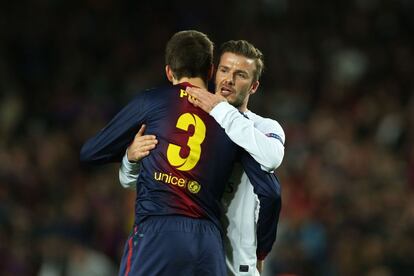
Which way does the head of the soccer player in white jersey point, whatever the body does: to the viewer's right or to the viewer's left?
to the viewer's left

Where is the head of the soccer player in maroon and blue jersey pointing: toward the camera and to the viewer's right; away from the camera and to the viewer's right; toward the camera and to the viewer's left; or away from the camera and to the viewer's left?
away from the camera and to the viewer's right

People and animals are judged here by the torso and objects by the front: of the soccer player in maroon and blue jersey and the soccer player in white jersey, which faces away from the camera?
the soccer player in maroon and blue jersey

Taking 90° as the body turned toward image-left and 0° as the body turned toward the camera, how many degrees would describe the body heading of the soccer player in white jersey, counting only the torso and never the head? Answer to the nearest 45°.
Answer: approximately 45°

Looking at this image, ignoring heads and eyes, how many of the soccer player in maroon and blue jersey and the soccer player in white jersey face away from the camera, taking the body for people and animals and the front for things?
1

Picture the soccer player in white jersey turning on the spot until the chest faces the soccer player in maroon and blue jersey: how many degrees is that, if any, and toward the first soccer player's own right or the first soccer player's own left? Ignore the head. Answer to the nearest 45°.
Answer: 0° — they already face them

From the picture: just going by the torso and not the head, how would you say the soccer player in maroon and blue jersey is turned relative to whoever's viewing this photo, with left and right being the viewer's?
facing away from the viewer
